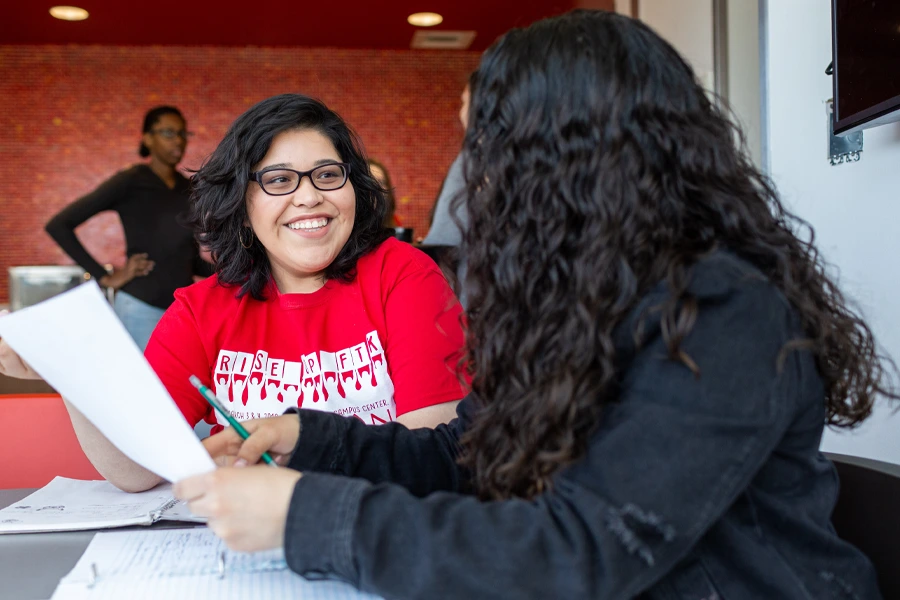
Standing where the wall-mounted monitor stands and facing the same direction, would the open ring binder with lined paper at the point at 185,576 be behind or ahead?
ahead

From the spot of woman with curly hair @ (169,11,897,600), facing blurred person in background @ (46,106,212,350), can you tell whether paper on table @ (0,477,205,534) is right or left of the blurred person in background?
left

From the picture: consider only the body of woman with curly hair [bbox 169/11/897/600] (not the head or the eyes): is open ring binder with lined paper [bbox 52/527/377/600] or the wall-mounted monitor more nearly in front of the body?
the open ring binder with lined paper

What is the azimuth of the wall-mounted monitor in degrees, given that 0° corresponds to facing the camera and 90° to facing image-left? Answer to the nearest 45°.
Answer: approximately 45°

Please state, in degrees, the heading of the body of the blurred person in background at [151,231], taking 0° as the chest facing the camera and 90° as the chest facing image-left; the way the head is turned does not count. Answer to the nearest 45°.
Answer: approximately 315°

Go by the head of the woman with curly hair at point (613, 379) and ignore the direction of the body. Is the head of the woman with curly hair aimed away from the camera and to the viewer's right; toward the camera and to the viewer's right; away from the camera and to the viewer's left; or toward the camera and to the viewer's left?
away from the camera and to the viewer's left

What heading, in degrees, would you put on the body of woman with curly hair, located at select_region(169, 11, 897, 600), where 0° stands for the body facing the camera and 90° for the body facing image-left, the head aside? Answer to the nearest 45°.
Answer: approximately 90°

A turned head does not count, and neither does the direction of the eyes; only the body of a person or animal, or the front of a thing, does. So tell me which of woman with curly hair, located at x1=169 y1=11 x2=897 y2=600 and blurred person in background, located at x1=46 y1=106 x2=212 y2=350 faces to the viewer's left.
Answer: the woman with curly hair

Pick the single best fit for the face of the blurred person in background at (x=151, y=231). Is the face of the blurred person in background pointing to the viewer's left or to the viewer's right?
to the viewer's right

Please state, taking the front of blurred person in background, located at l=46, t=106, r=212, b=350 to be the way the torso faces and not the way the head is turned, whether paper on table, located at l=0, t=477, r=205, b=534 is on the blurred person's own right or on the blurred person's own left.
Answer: on the blurred person's own right

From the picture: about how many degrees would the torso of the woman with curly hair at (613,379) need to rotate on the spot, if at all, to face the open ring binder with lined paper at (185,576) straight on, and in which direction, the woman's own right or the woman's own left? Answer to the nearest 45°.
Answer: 0° — they already face it

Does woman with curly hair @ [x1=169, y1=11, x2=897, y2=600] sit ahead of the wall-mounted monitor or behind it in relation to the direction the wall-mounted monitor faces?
ahead

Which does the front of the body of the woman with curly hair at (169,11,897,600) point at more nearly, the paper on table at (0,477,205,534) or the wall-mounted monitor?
the paper on table

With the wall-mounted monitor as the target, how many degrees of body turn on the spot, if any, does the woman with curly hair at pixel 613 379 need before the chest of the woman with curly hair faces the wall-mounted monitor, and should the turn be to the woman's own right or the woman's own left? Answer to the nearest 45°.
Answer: approximately 135° to the woman's own right

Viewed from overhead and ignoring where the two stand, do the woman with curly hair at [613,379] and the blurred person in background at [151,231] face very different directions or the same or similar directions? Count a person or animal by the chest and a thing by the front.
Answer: very different directions
